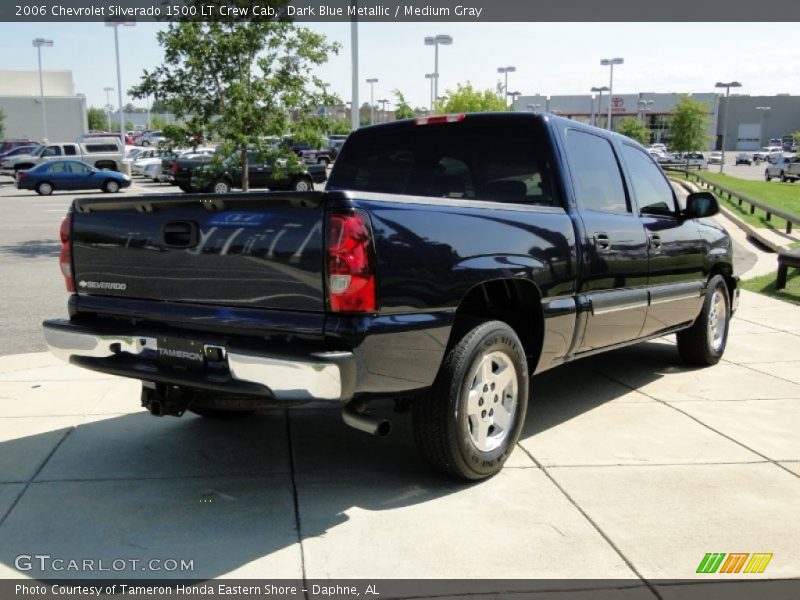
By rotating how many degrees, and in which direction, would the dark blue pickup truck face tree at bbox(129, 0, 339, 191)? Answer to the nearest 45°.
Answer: approximately 45° to its left

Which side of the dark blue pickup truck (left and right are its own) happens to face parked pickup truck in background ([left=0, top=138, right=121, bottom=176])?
left

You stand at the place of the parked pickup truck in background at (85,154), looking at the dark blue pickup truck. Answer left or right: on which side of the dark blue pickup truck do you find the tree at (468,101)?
left

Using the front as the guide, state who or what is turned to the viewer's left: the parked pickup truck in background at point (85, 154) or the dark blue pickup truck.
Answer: the parked pickup truck in background

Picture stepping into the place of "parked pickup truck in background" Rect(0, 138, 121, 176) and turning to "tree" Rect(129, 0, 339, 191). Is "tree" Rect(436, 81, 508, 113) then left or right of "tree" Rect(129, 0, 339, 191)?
left

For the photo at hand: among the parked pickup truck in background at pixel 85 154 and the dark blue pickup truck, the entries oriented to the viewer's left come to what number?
1

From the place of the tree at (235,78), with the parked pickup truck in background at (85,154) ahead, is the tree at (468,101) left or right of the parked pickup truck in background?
right

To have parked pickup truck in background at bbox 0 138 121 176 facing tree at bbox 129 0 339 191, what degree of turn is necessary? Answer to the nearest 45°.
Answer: approximately 90° to its left

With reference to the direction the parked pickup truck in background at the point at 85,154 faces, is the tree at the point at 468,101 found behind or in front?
behind

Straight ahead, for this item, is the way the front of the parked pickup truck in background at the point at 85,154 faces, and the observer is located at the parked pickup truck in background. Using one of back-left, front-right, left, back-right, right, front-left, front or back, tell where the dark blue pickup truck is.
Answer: left

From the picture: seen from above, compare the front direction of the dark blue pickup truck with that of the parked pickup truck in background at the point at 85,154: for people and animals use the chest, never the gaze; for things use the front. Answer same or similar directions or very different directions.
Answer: very different directions

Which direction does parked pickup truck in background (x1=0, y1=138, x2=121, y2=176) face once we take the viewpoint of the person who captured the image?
facing to the left of the viewer

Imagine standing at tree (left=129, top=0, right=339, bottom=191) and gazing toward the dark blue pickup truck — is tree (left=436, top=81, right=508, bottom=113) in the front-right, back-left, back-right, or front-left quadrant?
back-left

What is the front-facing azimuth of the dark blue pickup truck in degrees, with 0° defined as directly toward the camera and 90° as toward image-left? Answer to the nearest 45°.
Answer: approximately 225°
